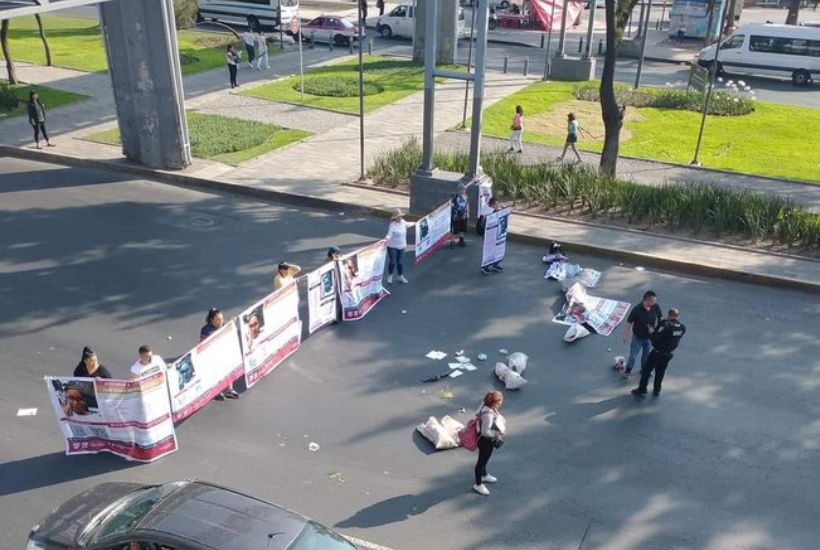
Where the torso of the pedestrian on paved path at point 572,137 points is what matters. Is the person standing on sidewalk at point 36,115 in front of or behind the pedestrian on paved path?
in front

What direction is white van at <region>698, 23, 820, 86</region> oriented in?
to the viewer's left

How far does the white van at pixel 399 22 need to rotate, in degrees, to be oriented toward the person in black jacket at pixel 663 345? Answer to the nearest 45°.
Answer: approximately 90° to its left

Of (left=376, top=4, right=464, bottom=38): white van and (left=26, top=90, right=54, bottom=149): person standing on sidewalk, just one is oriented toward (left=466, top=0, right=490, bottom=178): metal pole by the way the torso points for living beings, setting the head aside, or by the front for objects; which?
the person standing on sidewalk

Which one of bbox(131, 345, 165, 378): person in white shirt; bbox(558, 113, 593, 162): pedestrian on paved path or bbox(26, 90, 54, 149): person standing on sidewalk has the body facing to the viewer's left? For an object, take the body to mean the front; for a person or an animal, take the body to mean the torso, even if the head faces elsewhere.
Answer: the pedestrian on paved path

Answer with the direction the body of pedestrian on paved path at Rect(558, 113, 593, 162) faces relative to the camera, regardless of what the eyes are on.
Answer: to the viewer's left

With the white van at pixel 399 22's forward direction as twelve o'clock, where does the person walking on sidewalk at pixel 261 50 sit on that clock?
The person walking on sidewalk is roughly at 10 o'clock from the white van.

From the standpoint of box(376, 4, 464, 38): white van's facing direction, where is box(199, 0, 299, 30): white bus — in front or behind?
in front

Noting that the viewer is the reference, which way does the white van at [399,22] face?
facing to the left of the viewer

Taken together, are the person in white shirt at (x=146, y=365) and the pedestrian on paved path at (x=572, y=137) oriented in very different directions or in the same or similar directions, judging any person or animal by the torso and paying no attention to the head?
very different directions
